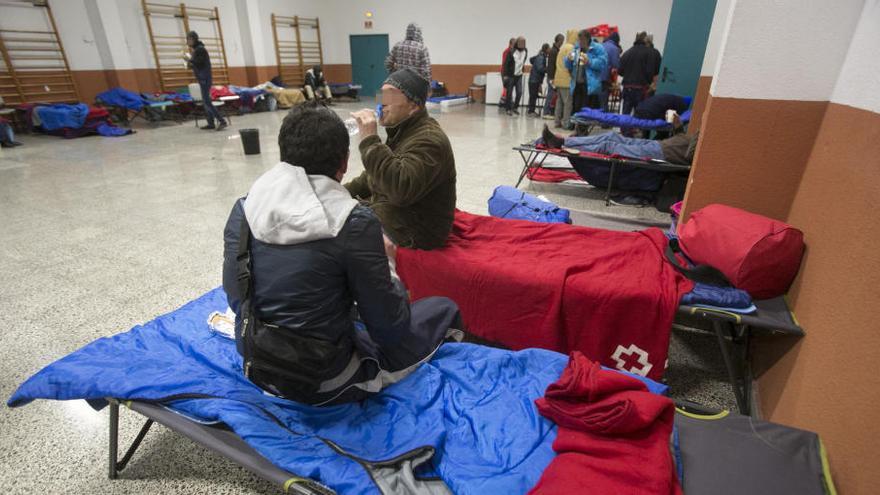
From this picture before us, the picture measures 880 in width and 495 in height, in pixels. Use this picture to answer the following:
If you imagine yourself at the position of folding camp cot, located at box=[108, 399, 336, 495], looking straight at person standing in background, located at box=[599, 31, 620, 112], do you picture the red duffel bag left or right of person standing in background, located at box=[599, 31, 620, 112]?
right

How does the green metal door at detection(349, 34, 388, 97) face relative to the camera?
toward the camera

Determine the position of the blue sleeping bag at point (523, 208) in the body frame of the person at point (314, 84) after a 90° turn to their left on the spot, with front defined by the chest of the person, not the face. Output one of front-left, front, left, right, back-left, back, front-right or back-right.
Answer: right

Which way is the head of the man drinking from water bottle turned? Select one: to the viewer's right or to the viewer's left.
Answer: to the viewer's left

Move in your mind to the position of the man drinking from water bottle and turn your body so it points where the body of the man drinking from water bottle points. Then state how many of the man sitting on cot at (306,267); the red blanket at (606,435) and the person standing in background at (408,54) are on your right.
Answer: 1

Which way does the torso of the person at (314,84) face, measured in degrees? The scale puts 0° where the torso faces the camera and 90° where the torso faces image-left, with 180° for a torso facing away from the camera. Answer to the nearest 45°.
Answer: approximately 0°

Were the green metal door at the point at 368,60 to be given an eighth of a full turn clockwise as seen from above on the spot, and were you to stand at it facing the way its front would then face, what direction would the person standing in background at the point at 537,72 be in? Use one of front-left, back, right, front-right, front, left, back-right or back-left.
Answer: left

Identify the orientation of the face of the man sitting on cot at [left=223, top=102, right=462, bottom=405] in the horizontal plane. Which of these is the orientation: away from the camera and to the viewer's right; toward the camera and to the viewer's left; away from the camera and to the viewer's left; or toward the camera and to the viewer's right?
away from the camera and to the viewer's right

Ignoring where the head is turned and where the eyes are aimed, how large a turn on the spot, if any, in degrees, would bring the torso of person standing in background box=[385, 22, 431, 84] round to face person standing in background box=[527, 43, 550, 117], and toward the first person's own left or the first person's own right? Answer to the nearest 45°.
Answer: approximately 45° to the first person's own right

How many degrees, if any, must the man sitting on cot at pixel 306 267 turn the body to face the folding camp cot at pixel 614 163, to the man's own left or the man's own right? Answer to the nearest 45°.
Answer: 0° — they already face it

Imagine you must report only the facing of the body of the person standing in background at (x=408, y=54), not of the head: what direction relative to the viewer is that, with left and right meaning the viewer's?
facing away from the viewer
